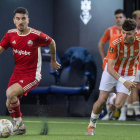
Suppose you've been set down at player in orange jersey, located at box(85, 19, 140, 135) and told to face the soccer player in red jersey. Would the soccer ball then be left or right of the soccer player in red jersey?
left
